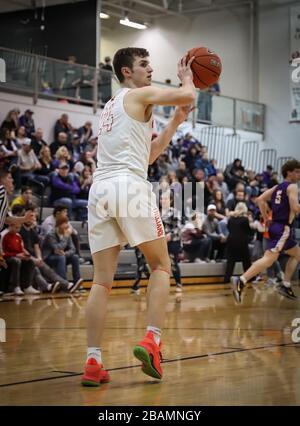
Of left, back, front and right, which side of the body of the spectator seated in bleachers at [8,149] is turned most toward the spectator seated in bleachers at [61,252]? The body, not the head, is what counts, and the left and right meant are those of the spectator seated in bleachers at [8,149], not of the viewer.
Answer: front

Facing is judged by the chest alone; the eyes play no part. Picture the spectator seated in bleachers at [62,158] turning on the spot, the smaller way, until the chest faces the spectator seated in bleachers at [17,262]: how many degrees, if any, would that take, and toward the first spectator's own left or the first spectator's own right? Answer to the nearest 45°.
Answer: approximately 45° to the first spectator's own right

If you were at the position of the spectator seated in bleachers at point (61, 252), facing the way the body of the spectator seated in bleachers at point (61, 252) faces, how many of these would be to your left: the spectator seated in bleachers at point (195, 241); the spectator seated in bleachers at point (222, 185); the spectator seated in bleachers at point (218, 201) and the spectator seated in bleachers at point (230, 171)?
4

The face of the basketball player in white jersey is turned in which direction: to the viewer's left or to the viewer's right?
to the viewer's right

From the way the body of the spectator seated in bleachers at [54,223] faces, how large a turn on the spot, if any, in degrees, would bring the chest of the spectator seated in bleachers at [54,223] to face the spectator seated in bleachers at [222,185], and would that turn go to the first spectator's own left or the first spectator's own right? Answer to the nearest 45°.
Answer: approximately 90° to the first spectator's own left

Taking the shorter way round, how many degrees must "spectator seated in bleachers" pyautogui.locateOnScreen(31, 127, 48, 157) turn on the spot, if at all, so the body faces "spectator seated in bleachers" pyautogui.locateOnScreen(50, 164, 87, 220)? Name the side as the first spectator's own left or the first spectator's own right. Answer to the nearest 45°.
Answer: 0° — they already face them

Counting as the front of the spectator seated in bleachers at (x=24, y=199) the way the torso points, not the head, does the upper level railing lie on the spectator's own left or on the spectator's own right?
on the spectator's own left

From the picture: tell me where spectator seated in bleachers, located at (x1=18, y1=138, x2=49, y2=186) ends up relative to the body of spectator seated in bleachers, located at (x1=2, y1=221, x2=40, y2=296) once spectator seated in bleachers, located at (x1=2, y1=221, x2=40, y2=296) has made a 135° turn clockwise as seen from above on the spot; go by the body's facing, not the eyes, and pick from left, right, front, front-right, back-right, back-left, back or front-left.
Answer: right

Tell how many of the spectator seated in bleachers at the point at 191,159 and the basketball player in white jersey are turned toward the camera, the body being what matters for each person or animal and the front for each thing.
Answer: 1

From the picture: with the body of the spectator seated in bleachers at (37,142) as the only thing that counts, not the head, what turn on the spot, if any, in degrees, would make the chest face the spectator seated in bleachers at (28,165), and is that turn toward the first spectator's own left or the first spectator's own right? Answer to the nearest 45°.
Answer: approximately 45° to the first spectator's own right

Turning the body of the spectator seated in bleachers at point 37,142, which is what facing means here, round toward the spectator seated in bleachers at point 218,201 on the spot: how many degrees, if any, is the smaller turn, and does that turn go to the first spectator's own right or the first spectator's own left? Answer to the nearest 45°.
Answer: approximately 45° to the first spectator's own left
